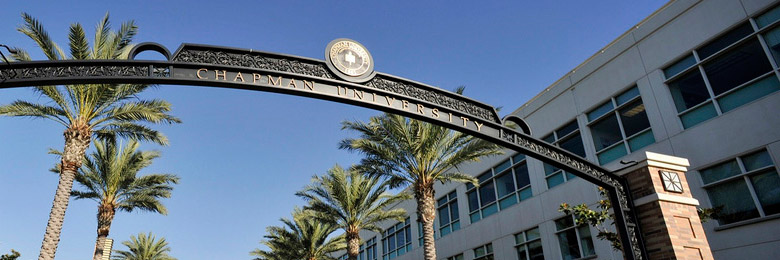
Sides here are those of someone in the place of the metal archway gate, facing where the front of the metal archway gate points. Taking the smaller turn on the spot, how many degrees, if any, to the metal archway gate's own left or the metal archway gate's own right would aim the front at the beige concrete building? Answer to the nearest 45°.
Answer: approximately 90° to the metal archway gate's own left

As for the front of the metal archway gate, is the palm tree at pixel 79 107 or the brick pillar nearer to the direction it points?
the brick pillar

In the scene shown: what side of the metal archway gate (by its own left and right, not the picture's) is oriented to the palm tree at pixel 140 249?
back

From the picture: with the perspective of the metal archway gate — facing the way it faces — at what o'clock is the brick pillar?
The brick pillar is roughly at 10 o'clock from the metal archway gate.

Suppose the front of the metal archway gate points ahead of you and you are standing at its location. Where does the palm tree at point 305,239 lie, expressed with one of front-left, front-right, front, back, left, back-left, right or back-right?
back-left

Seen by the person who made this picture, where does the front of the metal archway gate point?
facing the viewer and to the right of the viewer

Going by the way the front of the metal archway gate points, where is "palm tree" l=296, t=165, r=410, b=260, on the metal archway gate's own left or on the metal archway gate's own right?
on the metal archway gate's own left

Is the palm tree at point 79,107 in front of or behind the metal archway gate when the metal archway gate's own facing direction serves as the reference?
behind

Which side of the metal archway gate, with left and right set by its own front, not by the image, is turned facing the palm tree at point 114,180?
back
